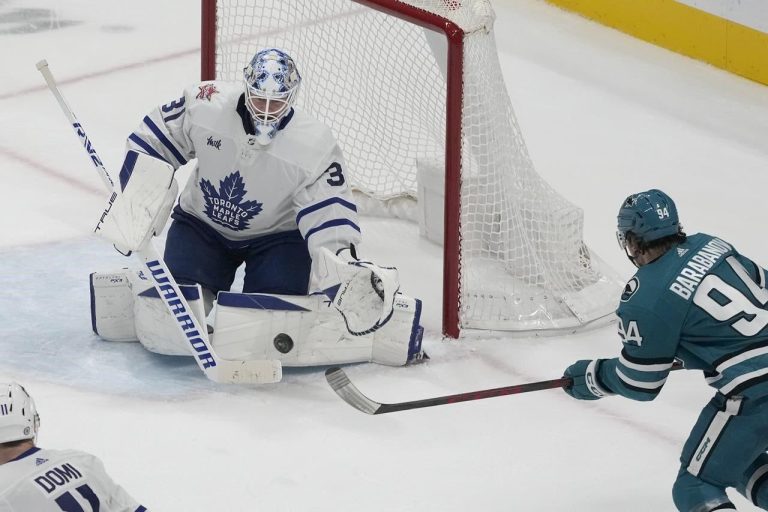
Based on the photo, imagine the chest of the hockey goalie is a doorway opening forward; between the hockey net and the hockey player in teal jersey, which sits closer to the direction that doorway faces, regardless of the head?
the hockey player in teal jersey

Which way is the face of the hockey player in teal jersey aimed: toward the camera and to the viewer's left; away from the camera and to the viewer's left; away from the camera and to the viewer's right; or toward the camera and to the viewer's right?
away from the camera and to the viewer's left

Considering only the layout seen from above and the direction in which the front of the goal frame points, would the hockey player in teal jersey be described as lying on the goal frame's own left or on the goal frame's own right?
on the goal frame's own left

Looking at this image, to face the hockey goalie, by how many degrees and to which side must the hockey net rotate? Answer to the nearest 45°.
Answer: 0° — it already faces them

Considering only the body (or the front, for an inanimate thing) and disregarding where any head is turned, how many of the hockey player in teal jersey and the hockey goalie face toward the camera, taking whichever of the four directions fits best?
1

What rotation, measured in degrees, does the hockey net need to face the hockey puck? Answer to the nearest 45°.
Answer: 0° — it already faces it

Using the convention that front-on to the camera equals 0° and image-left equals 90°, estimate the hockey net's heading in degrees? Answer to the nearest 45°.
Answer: approximately 45°

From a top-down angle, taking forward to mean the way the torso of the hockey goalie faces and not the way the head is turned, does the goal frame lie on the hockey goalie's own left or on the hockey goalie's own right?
on the hockey goalie's own left
